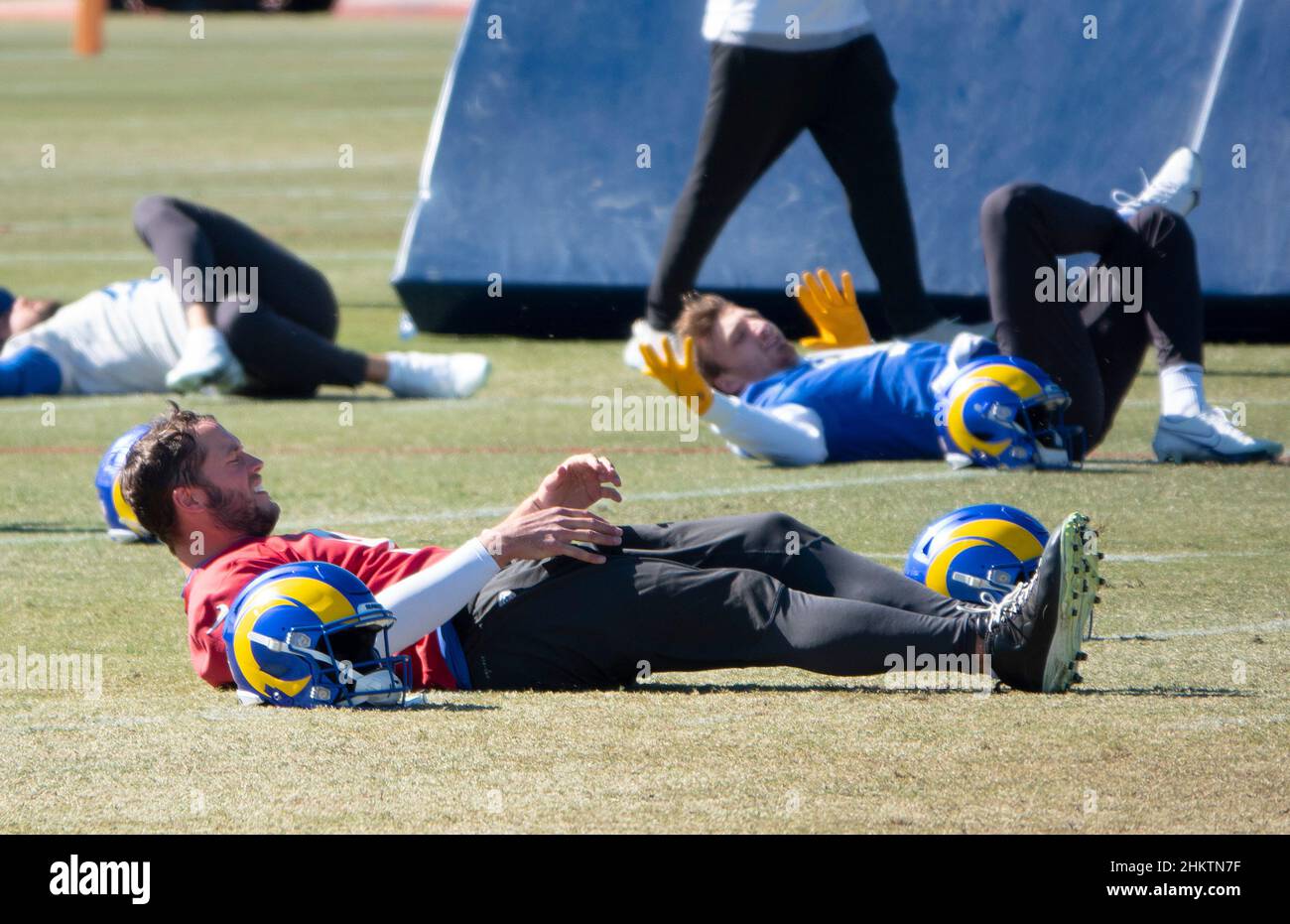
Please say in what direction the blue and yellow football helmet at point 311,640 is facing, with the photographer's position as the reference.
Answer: facing the viewer and to the right of the viewer

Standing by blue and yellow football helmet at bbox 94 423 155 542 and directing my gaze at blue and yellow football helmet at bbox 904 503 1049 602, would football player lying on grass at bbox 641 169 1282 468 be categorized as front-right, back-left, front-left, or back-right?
front-left

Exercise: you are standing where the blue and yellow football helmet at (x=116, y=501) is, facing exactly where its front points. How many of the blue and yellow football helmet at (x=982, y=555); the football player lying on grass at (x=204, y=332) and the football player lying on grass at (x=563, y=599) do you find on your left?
1

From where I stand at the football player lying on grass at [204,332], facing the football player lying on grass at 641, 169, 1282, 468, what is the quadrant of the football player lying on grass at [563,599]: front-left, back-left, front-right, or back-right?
front-right

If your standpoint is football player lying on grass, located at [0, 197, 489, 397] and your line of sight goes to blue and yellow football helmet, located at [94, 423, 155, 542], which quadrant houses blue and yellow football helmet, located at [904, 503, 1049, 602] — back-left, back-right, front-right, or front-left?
front-left

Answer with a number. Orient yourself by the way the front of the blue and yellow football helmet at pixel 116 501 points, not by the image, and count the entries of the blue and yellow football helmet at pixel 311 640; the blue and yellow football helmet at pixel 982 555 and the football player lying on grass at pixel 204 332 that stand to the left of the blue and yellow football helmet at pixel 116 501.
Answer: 1

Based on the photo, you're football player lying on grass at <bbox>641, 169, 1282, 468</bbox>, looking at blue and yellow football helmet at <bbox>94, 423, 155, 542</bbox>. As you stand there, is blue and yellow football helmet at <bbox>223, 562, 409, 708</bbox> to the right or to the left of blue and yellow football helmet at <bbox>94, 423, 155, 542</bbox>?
left

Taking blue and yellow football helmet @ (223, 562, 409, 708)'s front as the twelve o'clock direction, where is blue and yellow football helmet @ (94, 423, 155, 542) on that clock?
blue and yellow football helmet @ (94, 423, 155, 542) is roughly at 7 o'clock from blue and yellow football helmet @ (223, 562, 409, 708).
